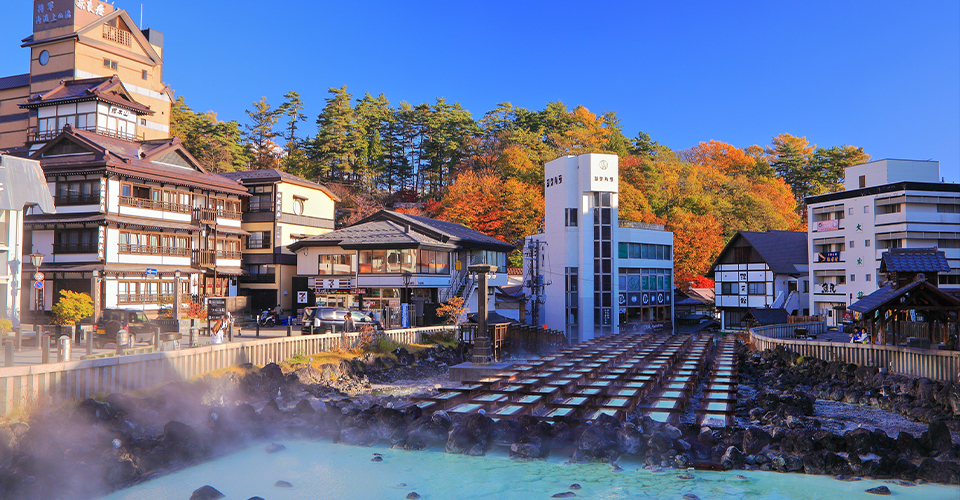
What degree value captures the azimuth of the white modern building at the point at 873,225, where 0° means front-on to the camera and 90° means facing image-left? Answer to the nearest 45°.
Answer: approximately 45°

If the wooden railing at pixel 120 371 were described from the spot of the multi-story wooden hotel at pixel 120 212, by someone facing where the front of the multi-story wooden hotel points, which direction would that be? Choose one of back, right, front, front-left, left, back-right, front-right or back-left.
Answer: front-right

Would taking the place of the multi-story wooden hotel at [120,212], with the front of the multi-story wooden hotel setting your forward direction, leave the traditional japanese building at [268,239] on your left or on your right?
on your left

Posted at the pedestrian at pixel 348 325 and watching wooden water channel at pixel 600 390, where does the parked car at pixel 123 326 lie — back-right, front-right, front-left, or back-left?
back-right
